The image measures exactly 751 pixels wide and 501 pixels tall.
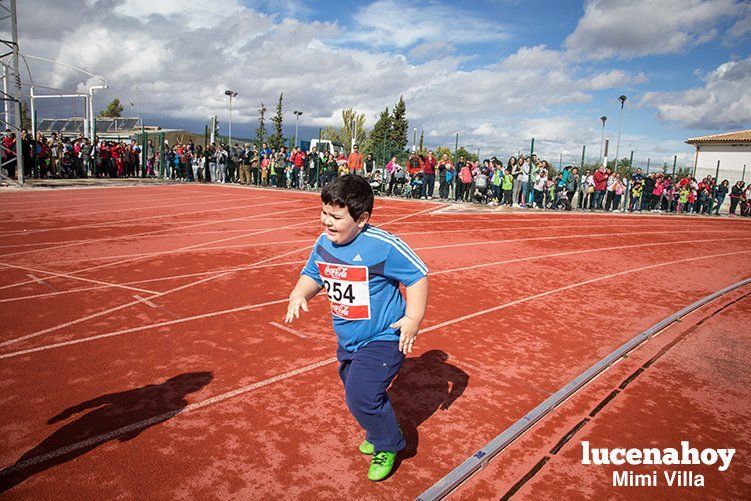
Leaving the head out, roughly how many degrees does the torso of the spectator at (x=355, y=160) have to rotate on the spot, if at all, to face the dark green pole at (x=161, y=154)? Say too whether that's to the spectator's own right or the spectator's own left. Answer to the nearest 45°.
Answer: approximately 135° to the spectator's own right

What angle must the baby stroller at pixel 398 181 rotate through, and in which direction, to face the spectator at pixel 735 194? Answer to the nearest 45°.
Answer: approximately 90° to its left

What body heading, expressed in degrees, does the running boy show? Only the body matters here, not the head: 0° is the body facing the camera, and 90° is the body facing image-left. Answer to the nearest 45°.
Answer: approximately 45°

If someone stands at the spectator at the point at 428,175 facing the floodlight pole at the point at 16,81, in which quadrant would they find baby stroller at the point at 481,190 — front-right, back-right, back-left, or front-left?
back-left

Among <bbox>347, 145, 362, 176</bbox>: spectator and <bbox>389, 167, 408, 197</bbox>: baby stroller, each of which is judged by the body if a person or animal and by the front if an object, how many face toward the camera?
2

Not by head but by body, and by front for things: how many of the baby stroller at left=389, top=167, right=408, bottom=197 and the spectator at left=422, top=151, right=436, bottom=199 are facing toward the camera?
2

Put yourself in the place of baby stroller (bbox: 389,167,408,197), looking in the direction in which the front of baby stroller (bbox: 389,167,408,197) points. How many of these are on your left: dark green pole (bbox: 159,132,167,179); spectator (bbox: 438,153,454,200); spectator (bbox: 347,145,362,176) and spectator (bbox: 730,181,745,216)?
2
